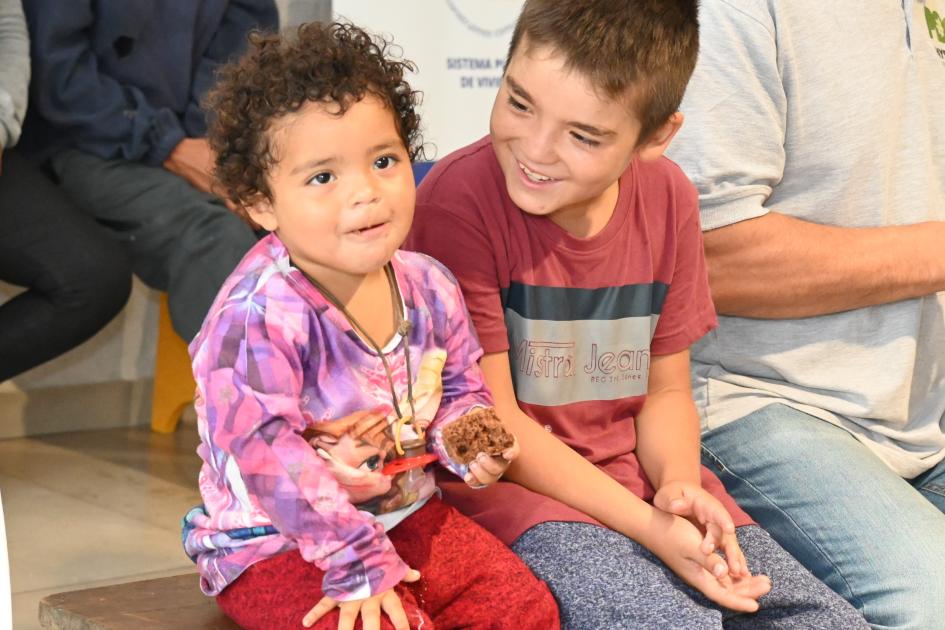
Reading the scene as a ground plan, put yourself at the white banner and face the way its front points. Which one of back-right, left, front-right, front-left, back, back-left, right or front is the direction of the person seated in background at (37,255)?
front-right

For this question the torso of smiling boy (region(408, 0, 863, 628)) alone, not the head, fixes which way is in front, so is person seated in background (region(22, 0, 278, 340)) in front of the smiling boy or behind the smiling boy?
behind

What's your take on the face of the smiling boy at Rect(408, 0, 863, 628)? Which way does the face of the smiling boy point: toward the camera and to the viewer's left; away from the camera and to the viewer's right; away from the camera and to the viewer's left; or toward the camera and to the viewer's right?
toward the camera and to the viewer's left

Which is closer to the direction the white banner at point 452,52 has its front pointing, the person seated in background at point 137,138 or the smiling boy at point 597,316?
the smiling boy

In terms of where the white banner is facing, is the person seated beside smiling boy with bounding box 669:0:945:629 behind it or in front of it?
in front

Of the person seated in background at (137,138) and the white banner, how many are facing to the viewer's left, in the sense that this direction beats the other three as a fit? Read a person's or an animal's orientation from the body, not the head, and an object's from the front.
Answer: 0

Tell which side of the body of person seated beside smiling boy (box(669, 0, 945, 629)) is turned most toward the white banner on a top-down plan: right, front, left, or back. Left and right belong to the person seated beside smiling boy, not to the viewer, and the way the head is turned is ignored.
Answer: back

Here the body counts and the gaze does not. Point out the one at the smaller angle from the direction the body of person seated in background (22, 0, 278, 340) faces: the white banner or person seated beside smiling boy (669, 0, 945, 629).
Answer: the person seated beside smiling boy

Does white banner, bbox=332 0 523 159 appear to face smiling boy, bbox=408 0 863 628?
yes

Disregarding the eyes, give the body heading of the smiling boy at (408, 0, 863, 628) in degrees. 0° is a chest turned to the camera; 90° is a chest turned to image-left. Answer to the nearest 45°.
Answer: approximately 315°

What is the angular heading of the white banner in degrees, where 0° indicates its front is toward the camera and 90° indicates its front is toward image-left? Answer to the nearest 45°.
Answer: approximately 0°

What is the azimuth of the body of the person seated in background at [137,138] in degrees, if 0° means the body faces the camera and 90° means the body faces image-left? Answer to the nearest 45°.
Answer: approximately 315°
